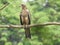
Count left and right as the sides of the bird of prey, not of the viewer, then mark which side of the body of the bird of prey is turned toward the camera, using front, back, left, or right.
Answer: front
